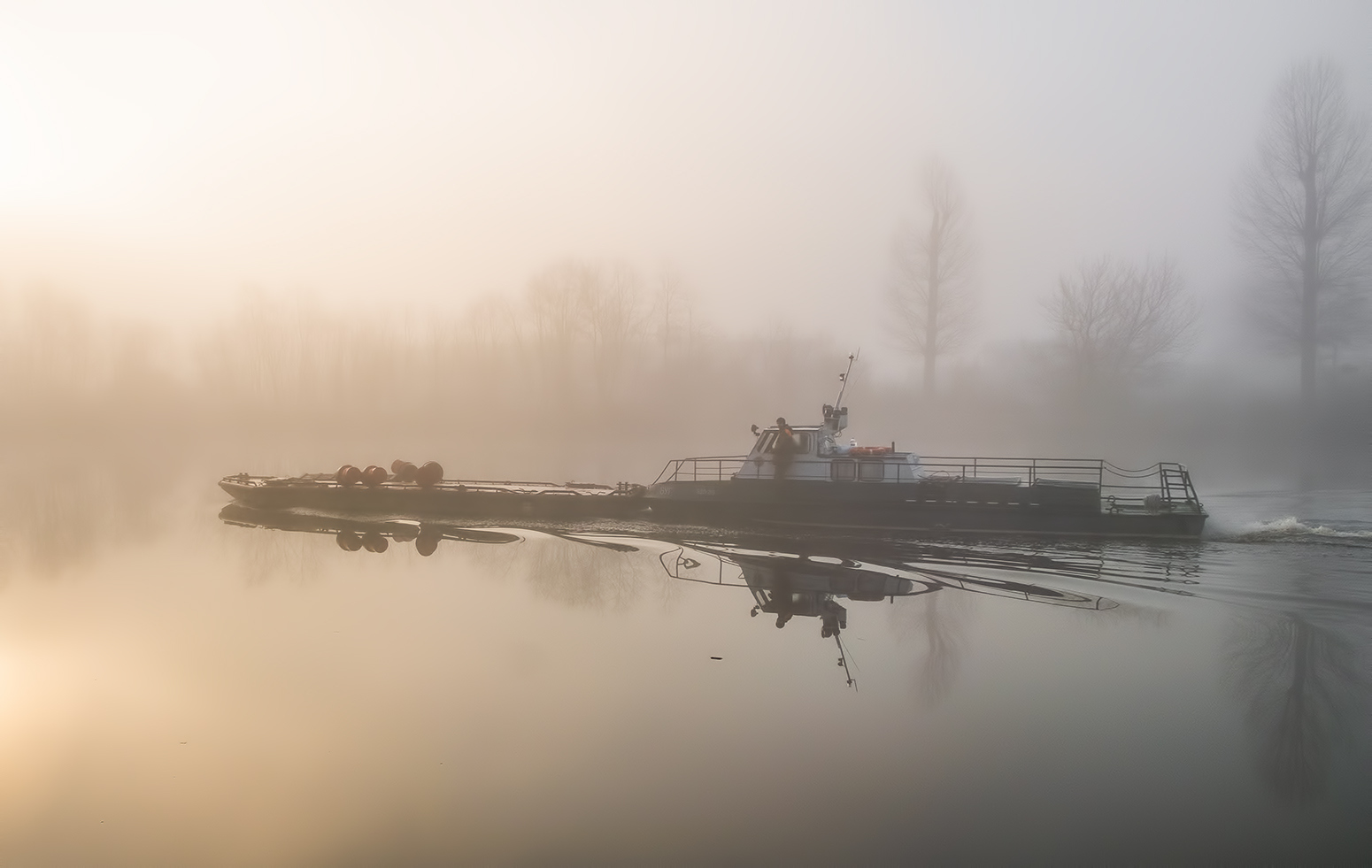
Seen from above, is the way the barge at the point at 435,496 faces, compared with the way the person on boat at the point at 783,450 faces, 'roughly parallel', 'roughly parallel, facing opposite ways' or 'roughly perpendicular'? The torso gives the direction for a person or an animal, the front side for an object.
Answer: roughly parallel

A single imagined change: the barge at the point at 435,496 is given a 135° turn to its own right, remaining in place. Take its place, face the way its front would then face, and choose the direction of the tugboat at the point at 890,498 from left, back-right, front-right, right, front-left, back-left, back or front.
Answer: right

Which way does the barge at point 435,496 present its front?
to the viewer's left

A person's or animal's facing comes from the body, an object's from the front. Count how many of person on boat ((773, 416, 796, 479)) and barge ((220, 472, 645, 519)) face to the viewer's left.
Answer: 2

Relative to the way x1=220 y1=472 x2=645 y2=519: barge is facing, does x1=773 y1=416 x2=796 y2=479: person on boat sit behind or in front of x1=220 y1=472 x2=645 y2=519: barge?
behind

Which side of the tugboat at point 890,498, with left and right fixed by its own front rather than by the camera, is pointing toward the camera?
left

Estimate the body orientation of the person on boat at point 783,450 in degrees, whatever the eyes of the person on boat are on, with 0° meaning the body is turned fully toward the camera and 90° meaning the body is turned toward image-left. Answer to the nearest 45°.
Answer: approximately 90°

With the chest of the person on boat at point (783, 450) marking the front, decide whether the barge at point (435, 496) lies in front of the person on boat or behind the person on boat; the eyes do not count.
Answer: in front
